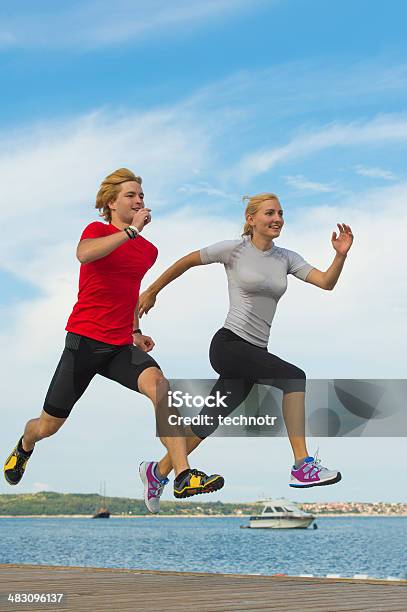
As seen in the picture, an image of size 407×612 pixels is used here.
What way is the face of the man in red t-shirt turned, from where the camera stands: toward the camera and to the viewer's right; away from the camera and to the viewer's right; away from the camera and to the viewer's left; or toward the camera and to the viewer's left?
toward the camera and to the viewer's right

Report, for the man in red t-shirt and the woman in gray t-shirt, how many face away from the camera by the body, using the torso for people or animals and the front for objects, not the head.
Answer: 0

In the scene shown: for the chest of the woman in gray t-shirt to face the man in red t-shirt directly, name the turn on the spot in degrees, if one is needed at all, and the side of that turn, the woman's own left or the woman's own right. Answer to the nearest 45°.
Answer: approximately 135° to the woman's own right

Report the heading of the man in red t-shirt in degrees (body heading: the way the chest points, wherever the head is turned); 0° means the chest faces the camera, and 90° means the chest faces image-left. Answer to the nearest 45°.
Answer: approximately 315°

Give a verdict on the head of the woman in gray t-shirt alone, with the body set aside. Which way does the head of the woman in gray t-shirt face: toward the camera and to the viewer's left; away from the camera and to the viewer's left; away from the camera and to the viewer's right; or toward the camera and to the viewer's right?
toward the camera and to the viewer's right

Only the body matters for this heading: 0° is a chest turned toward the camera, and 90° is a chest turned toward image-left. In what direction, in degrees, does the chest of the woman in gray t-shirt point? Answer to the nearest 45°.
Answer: approximately 315°
